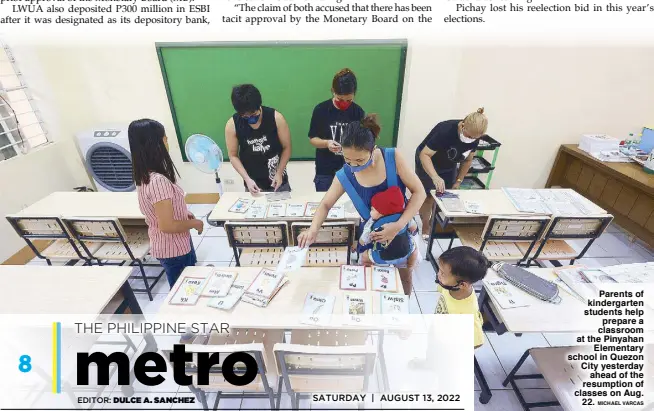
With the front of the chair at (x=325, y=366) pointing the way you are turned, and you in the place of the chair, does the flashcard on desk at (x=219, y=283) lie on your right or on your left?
on your left

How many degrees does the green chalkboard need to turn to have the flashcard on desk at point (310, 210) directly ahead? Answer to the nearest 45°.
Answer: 0° — it already faces it

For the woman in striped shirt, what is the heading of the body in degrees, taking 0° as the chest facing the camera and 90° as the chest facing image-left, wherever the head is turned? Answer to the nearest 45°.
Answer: approximately 270°

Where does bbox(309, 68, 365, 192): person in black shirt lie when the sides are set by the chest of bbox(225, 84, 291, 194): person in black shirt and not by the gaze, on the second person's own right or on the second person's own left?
on the second person's own left

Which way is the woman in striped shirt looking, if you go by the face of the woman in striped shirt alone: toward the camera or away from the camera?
away from the camera

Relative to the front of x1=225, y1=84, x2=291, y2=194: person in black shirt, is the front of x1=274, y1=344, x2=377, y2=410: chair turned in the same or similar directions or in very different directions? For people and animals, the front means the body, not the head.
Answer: very different directions
